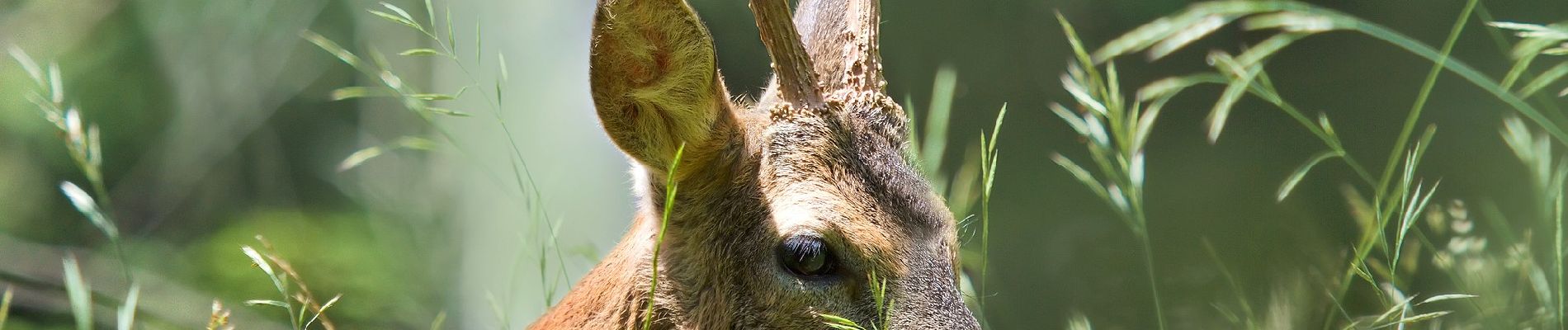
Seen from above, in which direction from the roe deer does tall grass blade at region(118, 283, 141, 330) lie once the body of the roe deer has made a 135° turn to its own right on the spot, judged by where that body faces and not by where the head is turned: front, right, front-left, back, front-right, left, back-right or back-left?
front

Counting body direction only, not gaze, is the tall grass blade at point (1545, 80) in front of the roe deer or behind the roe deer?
in front

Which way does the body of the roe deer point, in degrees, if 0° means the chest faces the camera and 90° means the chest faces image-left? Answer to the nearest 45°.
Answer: approximately 315°
